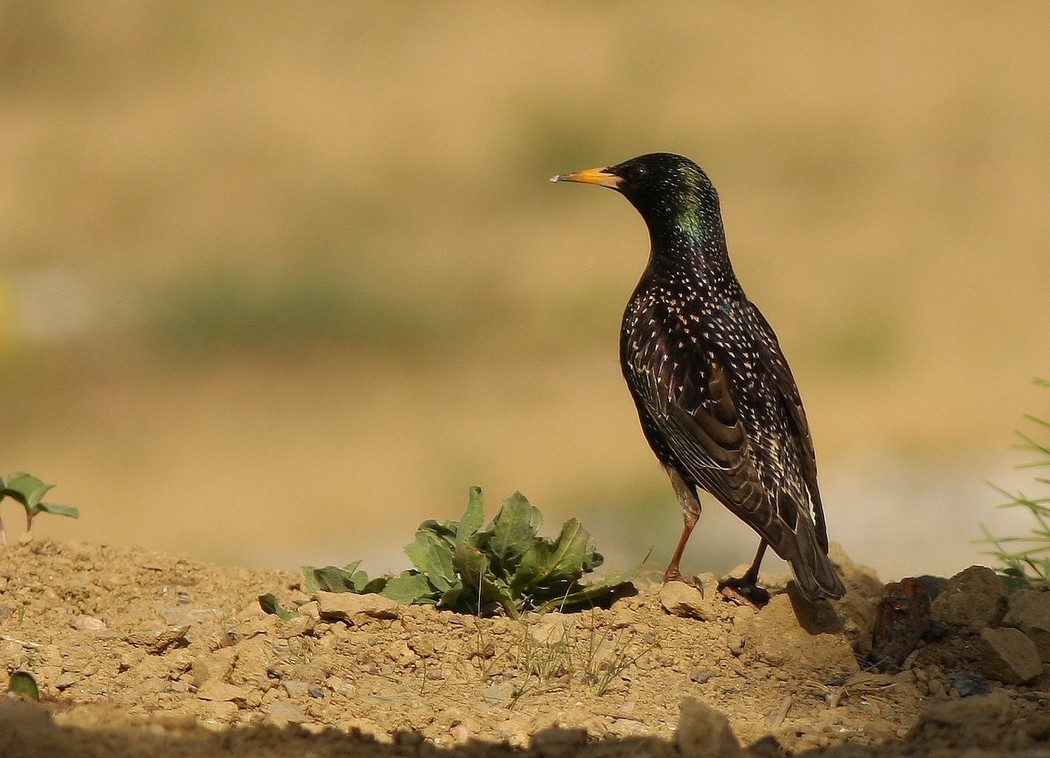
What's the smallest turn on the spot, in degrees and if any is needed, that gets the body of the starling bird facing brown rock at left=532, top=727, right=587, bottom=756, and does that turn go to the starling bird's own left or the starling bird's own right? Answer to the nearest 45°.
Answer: approximately 135° to the starling bird's own left

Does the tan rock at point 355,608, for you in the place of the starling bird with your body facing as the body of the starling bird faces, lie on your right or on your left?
on your left

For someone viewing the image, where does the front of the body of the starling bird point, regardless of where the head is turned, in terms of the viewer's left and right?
facing away from the viewer and to the left of the viewer

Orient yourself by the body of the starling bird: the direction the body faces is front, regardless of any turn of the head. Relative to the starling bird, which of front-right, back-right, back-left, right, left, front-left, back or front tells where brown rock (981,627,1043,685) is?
back

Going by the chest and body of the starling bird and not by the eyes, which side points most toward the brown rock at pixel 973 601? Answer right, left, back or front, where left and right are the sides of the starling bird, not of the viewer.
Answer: back

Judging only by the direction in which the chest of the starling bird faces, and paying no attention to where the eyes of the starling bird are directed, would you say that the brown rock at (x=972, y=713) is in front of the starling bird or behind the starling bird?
behind

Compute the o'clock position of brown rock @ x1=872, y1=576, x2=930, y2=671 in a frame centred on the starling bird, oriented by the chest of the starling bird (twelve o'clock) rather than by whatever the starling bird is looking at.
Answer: The brown rock is roughly at 6 o'clock from the starling bird.

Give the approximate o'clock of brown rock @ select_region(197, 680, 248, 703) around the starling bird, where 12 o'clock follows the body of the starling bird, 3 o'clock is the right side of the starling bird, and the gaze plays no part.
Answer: The brown rock is roughly at 9 o'clock from the starling bird.

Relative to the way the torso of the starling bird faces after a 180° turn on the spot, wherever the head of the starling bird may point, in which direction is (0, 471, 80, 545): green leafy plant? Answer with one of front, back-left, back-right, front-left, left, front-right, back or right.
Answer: back-right
